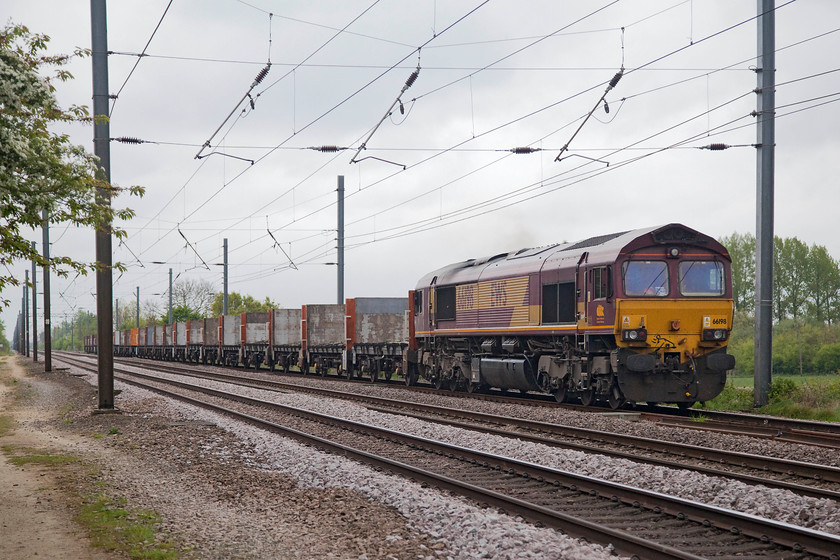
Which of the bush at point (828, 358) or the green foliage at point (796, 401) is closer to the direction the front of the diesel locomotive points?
the green foliage

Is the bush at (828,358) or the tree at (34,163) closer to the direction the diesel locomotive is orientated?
the tree

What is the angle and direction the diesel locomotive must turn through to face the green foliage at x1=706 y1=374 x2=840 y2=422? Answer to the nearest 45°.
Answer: approximately 45° to its left

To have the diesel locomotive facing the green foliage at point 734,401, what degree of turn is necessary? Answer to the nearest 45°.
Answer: approximately 90° to its left

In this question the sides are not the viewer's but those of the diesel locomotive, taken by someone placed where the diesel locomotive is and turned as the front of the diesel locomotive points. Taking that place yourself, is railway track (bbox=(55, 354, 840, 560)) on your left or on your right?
on your right

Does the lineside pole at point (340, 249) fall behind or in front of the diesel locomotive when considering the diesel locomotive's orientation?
behind

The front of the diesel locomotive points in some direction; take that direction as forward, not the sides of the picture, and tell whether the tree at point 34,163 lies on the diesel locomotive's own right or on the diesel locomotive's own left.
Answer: on the diesel locomotive's own right

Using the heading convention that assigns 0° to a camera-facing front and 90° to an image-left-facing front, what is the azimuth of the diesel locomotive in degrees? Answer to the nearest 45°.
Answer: approximately 315°
